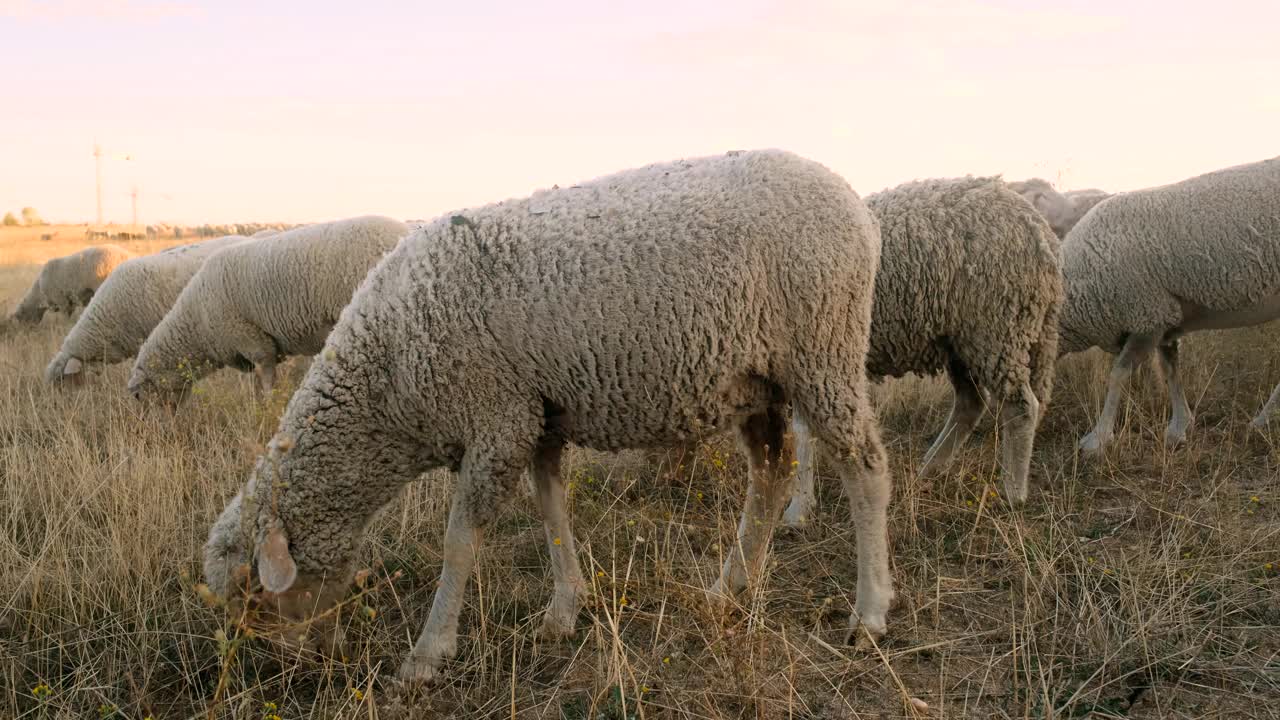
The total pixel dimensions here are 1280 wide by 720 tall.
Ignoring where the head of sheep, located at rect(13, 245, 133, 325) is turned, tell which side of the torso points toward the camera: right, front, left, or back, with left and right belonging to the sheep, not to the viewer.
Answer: left

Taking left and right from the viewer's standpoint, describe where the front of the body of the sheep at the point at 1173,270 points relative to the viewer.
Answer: facing to the left of the viewer

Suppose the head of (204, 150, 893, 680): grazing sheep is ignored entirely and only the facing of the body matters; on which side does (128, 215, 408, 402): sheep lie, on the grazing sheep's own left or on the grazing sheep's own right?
on the grazing sheep's own right

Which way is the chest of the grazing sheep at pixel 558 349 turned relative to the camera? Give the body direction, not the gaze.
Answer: to the viewer's left

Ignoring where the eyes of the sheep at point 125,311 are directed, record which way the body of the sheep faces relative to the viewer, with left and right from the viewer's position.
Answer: facing to the left of the viewer

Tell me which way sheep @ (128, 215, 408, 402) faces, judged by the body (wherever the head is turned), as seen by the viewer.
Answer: to the viewer's left
